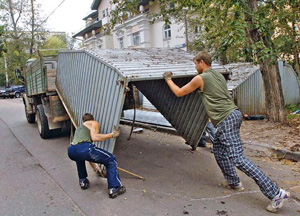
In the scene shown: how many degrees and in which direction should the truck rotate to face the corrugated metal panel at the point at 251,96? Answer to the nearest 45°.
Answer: approximately 135° to its right

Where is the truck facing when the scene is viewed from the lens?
facing away from the viewer and to the left of the viewer

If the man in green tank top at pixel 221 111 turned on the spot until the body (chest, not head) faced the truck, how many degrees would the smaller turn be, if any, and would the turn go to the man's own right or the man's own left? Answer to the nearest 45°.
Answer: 0° — they already face it

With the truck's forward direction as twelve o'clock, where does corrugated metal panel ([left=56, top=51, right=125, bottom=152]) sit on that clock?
The corrugated metal panel is roughly at 7 o'clock from the truck.

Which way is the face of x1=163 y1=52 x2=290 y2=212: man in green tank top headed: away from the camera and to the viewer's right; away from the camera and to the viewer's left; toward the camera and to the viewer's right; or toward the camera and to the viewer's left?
away from the camera and to the viewer's left

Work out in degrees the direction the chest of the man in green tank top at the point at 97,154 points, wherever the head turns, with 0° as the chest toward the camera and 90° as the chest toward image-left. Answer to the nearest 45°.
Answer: approximately 225°

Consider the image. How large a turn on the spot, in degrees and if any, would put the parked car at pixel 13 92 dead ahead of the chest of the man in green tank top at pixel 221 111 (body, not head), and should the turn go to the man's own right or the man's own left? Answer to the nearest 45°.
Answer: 0° — they already face it

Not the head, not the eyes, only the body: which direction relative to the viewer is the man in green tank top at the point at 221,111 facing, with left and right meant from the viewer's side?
facing away from the viewer and to the left of the viewer

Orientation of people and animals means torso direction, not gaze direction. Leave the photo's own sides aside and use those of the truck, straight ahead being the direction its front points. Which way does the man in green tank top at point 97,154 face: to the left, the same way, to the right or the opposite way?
to the right
